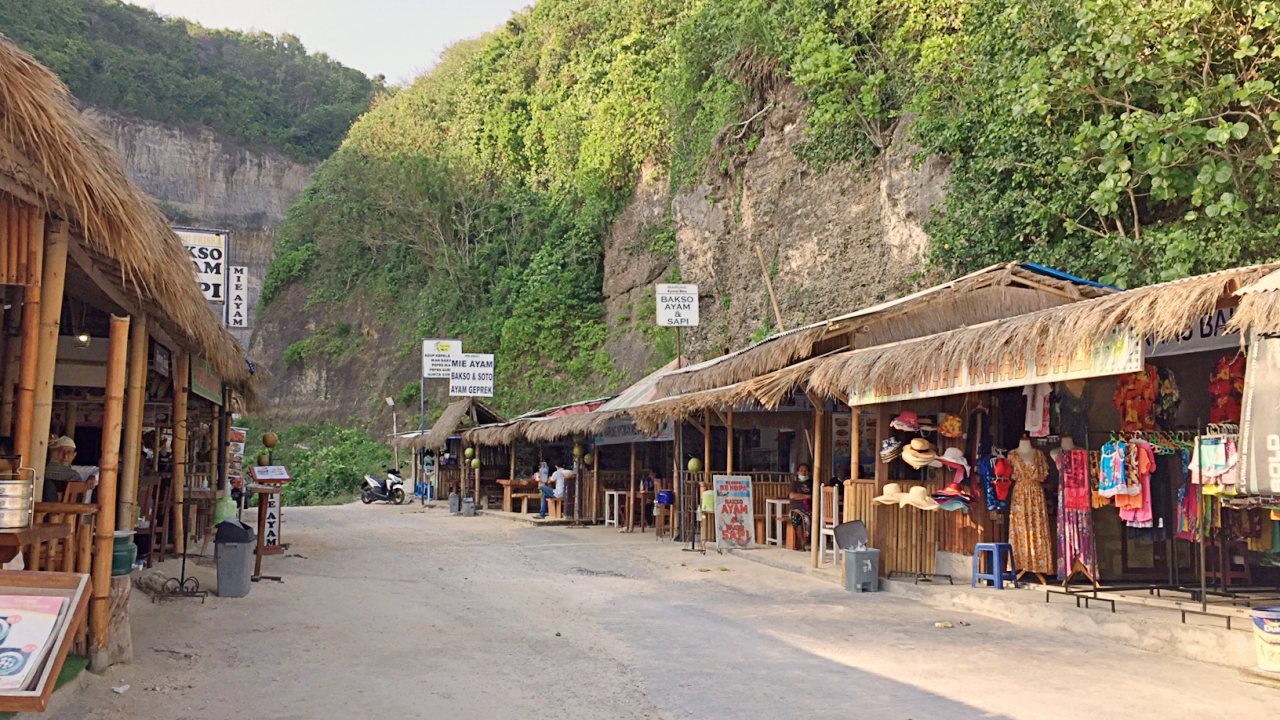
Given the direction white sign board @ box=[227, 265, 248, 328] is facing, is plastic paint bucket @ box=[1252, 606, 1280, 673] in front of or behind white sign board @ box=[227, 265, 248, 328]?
in front

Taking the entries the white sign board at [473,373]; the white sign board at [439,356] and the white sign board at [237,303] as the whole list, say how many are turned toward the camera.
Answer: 3

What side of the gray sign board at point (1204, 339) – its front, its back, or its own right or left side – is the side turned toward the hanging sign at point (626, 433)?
right

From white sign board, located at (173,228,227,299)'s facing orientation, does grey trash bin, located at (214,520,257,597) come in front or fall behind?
in front

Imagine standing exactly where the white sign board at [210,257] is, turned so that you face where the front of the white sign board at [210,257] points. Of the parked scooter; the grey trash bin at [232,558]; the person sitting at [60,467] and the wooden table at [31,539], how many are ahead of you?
3

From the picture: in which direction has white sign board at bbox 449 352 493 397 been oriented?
toward the camera

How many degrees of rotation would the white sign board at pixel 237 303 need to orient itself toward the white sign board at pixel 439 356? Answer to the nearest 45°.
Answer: approximately 135° to its left

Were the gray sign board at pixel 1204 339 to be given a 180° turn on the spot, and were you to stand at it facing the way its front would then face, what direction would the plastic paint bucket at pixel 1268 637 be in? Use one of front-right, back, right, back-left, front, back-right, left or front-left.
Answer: back-right

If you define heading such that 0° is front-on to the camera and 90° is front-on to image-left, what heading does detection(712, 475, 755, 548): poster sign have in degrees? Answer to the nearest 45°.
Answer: approximately 0°

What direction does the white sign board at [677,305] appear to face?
toward the camera

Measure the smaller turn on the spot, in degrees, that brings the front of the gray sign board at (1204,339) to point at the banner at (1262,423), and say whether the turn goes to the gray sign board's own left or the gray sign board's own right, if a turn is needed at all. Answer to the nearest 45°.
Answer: approximately 45° to the gray sign board's own left
